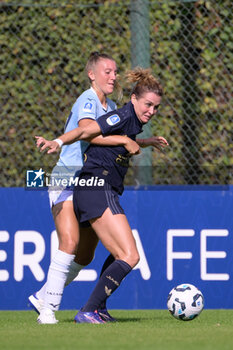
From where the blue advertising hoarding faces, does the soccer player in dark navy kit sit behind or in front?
in front

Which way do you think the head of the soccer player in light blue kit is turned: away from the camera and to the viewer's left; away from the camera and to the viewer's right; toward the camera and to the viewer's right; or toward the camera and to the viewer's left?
toward the camera and to the viewer's right

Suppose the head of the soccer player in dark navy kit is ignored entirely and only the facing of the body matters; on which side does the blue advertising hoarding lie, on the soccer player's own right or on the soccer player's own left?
on the soccer player's own left

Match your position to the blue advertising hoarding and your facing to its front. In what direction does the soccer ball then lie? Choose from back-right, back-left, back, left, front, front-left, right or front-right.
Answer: front

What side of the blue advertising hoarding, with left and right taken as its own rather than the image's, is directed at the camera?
front

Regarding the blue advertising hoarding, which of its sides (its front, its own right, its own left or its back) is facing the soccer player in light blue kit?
front
